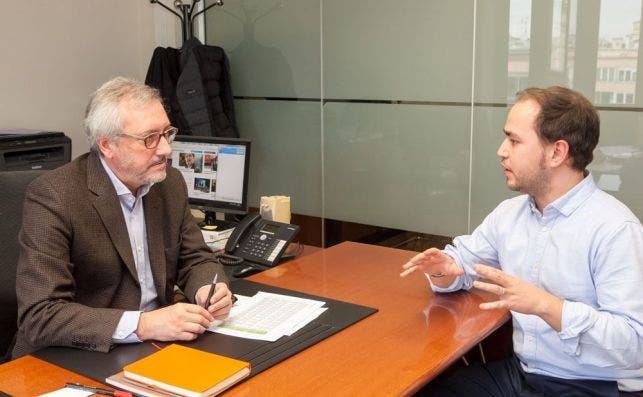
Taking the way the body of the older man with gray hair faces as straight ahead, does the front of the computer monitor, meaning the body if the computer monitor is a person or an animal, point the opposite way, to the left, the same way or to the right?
to the right

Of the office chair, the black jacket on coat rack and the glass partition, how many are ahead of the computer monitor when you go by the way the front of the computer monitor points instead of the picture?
1

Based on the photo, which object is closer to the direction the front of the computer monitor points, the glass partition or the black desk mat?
the black desk mat

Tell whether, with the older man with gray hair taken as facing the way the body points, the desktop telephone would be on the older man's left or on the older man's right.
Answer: on the older man's left

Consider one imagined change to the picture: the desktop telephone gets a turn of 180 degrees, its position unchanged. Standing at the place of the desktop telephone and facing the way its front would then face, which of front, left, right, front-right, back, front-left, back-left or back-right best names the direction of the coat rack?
front-left

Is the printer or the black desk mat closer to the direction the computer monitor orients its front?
the black desk mat

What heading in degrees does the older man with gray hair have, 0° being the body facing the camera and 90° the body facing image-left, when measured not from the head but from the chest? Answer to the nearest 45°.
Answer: approximately 315°

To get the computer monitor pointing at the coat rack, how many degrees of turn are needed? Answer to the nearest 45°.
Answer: approximately 135° to its right

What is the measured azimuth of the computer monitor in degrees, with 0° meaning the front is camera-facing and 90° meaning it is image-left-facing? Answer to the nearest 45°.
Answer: approximately 45°

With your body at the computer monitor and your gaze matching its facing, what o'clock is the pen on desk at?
The pen on desk is roughly at 11 o'clock from the computer monitor.
